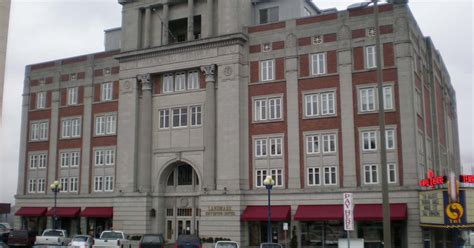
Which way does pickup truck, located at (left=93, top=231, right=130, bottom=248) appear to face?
away from the camera

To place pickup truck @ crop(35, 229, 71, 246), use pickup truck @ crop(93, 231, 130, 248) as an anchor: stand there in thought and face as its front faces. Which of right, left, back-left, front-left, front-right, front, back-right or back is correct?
front-left

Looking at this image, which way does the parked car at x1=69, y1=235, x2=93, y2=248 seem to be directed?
away from the camera

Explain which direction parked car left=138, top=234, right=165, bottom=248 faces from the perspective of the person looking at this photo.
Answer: facing away from the viewer

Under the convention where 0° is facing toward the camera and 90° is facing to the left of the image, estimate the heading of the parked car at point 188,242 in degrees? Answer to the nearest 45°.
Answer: approximately 180°

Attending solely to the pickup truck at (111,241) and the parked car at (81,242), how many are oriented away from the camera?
2
